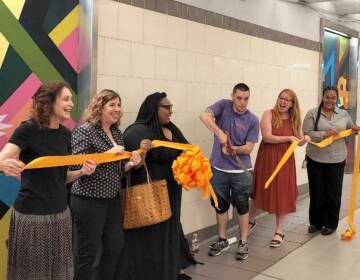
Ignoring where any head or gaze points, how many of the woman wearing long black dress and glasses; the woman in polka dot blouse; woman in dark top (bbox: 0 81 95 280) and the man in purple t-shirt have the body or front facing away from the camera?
0

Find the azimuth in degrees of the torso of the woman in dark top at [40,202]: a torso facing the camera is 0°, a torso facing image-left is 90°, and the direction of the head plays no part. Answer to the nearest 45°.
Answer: approximately 315°

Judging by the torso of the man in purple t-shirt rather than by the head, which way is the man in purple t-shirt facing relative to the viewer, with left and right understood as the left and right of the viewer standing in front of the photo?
facing the viewer

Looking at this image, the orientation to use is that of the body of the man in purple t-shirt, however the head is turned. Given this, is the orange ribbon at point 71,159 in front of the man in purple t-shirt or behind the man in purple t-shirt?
in front

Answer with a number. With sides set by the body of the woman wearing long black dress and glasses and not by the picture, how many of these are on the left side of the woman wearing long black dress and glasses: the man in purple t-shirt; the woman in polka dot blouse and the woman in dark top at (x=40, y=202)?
1

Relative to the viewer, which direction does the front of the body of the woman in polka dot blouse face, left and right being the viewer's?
facing the viewer and to the right of the viewer

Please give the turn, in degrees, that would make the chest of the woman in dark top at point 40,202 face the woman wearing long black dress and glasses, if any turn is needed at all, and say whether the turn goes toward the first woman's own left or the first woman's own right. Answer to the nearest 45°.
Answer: approximately 90° to the first woman's own left

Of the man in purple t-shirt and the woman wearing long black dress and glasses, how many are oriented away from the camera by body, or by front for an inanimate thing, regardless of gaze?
0

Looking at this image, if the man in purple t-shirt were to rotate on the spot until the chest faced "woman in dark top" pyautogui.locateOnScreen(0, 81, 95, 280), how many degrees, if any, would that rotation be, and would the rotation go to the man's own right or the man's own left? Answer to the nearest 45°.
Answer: approximately 45° to the man's own right

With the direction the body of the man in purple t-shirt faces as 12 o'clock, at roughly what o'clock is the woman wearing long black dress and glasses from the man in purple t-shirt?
The woman wearing long black dress and glasses is roughly at 1 o'clock from the man in purple t-shirt.

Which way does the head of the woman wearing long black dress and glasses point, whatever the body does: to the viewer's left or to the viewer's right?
to the viewer's right

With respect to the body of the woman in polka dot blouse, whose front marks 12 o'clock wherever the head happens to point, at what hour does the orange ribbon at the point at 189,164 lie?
The orange ribbon is roughly at 10 o'clock from the woman in polka dot blouse.

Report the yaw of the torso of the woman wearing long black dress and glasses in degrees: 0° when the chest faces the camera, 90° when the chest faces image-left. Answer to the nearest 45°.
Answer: approximately 315°

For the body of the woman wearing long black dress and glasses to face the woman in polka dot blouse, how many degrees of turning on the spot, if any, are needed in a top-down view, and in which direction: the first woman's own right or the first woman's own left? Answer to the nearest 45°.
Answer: approximately 90° to the first woman's own right
